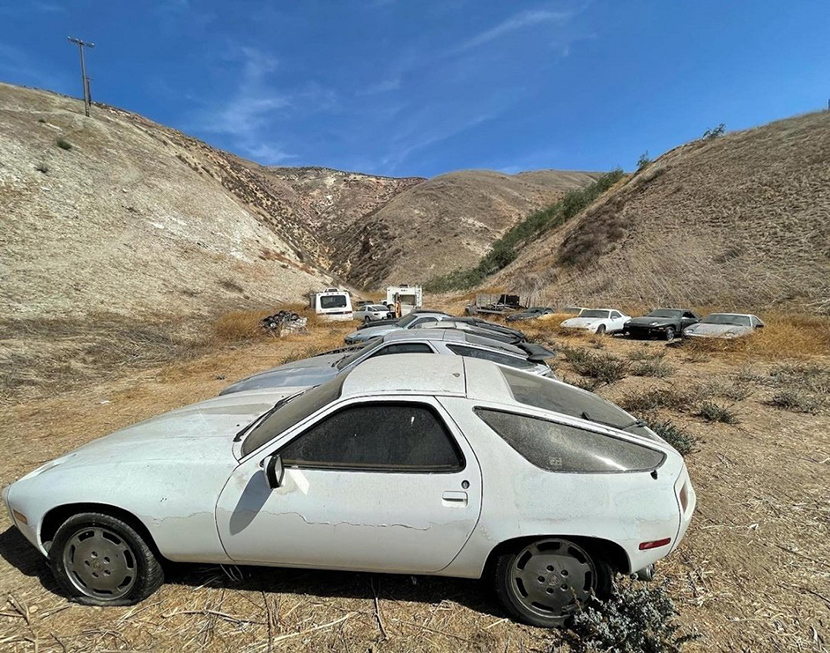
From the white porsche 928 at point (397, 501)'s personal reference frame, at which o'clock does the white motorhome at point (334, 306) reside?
The white motorhome is roughly at 3 o'clock from the white porsche 928.

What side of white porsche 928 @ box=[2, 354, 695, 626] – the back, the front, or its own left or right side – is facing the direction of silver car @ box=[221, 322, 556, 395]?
right

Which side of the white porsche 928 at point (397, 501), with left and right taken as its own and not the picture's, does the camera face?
left

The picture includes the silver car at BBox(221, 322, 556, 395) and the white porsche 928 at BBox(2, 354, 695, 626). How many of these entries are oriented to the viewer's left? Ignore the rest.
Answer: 2

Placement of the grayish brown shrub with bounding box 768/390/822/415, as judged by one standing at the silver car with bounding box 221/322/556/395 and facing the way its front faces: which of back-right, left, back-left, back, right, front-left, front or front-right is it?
back

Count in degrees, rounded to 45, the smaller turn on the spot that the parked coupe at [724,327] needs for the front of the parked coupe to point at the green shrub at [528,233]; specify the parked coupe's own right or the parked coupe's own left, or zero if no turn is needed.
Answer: approximately 90° to the parked coupe's own right

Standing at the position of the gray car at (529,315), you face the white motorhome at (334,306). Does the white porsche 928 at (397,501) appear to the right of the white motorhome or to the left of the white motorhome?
left

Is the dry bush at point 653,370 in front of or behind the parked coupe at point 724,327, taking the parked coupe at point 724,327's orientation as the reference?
in front

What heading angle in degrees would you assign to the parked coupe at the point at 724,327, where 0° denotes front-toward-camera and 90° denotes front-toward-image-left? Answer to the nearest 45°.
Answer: approximately 45°

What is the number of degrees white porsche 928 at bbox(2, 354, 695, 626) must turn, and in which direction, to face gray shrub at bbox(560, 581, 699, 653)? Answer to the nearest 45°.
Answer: approximately 180°

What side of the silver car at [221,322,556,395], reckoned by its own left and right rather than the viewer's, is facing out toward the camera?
left
